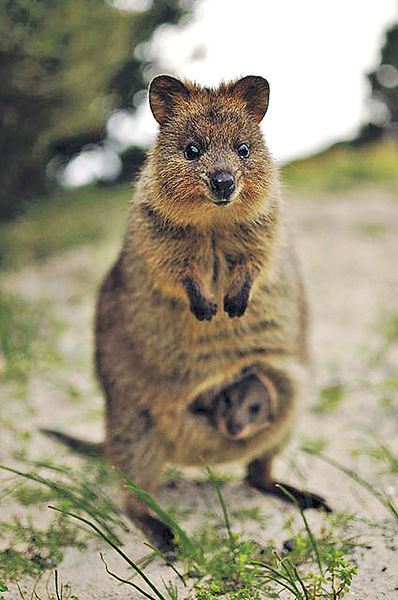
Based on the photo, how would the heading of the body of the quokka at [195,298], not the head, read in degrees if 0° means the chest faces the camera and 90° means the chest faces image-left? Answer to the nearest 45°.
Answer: approximately 0°
